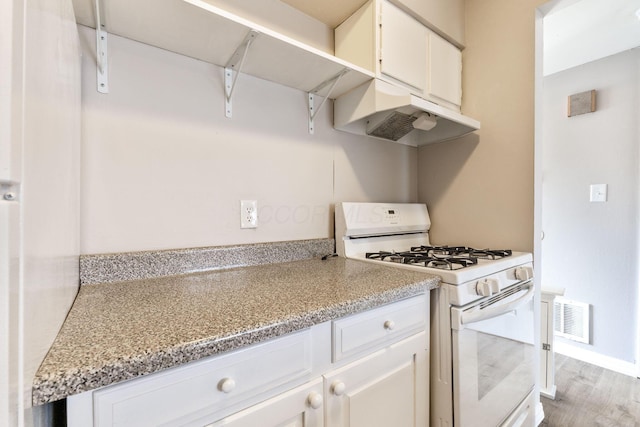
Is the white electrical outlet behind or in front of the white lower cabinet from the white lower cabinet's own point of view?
behind

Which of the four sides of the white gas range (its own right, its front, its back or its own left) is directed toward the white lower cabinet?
right

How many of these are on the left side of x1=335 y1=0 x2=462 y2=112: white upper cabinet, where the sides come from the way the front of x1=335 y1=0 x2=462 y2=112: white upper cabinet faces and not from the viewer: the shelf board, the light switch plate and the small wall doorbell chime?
2

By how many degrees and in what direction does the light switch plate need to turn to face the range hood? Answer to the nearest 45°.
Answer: approximately 45° to its right

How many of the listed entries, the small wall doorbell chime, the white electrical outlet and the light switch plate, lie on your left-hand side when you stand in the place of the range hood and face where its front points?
2

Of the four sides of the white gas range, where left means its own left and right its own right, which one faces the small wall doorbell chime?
left

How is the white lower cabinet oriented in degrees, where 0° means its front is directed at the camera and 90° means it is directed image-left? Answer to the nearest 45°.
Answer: approximately 315°

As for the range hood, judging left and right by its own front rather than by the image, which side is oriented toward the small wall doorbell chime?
left

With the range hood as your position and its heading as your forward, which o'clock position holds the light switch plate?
The light switch plate is roughly at 9 o'clock from the range hood.

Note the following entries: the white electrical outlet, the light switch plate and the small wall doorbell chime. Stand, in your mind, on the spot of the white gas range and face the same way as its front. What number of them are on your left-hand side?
2
